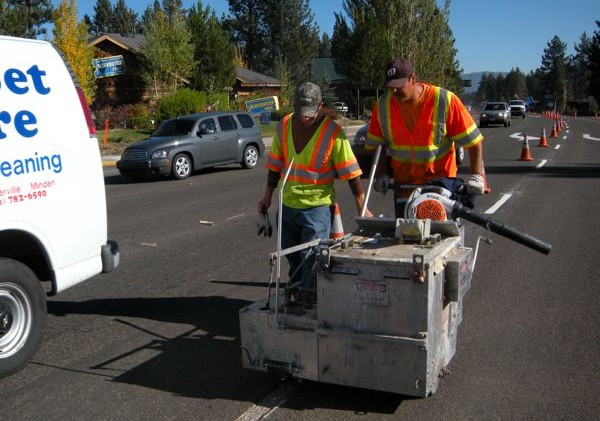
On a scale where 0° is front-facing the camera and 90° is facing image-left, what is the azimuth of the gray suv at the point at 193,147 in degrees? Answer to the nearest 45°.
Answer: approximately 45°

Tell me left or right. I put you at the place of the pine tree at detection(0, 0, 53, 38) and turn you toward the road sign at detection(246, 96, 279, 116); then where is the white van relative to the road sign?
right

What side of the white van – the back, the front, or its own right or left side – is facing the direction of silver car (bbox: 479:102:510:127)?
back

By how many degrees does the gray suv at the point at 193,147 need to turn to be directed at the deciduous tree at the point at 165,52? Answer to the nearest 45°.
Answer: approximately 135° to its right

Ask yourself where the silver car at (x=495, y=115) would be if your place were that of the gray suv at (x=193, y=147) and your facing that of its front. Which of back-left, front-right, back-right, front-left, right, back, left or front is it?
back

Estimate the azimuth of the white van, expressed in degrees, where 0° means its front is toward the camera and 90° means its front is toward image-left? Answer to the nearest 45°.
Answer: approximately 45°

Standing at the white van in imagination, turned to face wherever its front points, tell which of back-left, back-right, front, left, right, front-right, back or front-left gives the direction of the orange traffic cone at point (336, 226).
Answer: back-left
